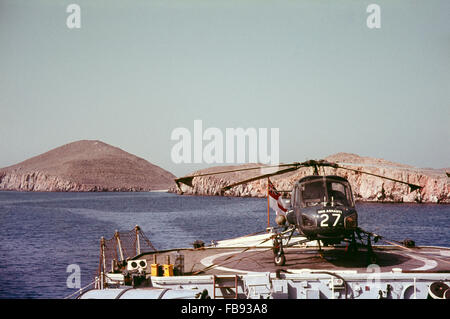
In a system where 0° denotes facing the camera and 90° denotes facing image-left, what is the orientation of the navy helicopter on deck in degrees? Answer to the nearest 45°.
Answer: approximately 0°
